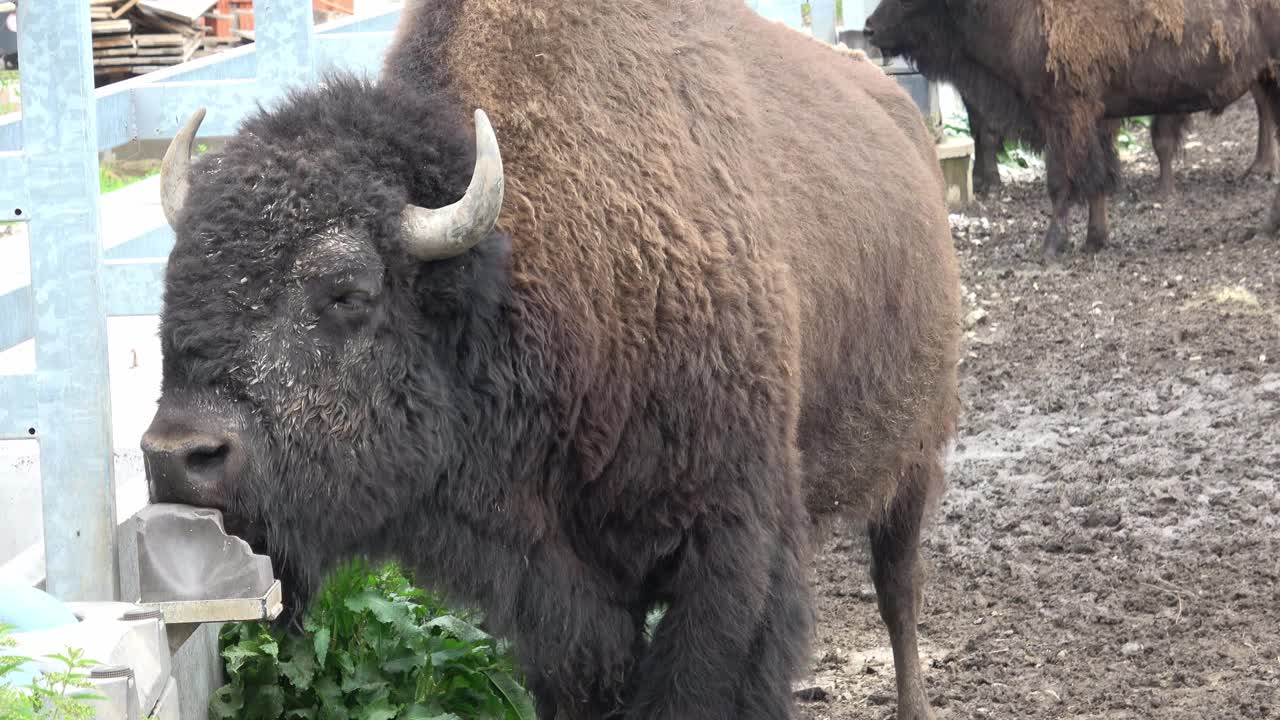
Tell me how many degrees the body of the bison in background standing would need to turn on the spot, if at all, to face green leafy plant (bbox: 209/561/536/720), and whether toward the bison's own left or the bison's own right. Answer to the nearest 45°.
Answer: approximately 90° to the bison's own left

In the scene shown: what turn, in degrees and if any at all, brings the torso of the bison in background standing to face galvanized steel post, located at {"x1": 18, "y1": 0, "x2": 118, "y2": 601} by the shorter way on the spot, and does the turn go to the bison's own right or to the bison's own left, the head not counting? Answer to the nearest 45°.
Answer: approximately 90° to the bison's own left

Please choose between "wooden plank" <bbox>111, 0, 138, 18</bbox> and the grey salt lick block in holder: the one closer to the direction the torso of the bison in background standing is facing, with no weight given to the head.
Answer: the wooden plank

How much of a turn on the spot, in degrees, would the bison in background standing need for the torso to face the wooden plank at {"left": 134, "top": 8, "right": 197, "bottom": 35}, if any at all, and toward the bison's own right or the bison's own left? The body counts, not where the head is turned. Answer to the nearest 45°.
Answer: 0° — it already faces it

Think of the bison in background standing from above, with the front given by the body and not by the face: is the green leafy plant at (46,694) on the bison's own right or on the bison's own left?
on the bison's own left

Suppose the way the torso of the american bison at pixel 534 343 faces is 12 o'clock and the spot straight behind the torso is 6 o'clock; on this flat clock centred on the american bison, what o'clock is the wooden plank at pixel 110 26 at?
The wooden plank is roughly at 4 o'clock from the american bison.

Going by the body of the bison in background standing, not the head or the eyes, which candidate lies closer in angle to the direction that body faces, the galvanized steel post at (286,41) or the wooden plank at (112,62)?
the wooden plank

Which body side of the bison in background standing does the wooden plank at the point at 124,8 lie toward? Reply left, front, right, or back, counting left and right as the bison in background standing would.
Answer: front

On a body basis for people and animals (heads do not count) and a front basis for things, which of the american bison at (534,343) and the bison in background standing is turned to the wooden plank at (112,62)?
the bison in background standing

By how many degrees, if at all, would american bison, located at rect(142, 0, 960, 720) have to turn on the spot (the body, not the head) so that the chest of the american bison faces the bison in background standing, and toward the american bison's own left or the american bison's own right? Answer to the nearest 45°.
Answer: approximately 180°

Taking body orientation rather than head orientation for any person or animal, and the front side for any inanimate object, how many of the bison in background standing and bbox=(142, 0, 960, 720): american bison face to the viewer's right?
0

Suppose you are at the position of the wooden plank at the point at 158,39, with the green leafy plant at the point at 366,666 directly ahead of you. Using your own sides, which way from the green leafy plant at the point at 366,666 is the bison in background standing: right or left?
left

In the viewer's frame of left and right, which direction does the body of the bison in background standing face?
facing to the left of the viewer
